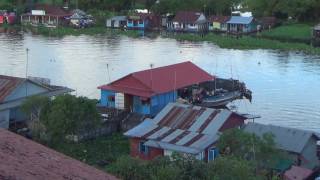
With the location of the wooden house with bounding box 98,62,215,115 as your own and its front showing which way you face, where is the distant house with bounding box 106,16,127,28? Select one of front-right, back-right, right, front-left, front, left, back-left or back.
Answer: back-right

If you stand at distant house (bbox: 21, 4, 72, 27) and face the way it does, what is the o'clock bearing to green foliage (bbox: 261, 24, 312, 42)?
The green foliage is roughly at 10 o'clock from the distant house.

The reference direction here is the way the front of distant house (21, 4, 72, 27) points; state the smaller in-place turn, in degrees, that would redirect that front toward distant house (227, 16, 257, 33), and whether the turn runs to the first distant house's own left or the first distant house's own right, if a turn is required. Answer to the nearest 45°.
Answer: approximately 90° to the first distant house's own left

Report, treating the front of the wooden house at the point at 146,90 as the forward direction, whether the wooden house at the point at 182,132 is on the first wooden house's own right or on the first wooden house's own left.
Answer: on the first wooden house's own left

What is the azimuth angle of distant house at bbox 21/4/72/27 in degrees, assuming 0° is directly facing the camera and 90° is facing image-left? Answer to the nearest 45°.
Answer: approximately 0°

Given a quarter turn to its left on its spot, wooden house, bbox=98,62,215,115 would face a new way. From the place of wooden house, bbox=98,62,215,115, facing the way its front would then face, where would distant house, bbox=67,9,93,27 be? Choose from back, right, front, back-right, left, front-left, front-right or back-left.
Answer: back-left

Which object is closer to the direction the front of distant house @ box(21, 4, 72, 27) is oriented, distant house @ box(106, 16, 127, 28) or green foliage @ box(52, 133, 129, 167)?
the green foliage

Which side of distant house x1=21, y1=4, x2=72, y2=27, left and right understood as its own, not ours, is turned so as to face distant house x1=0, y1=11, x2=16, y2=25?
right

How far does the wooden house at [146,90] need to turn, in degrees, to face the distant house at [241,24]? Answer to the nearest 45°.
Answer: approximately 135° to its right

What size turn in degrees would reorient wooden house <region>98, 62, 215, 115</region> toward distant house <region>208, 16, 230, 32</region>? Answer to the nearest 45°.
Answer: approximately 135° to its right

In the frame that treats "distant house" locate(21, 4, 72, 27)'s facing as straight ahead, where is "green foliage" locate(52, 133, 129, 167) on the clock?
The green foliage is roughly at 12 o'clock from the distant house.

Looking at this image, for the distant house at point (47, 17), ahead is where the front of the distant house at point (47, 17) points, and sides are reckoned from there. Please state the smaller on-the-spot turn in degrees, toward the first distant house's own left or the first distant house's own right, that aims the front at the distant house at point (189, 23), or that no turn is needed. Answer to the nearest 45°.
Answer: approximately 90° to the first distant house's own left
